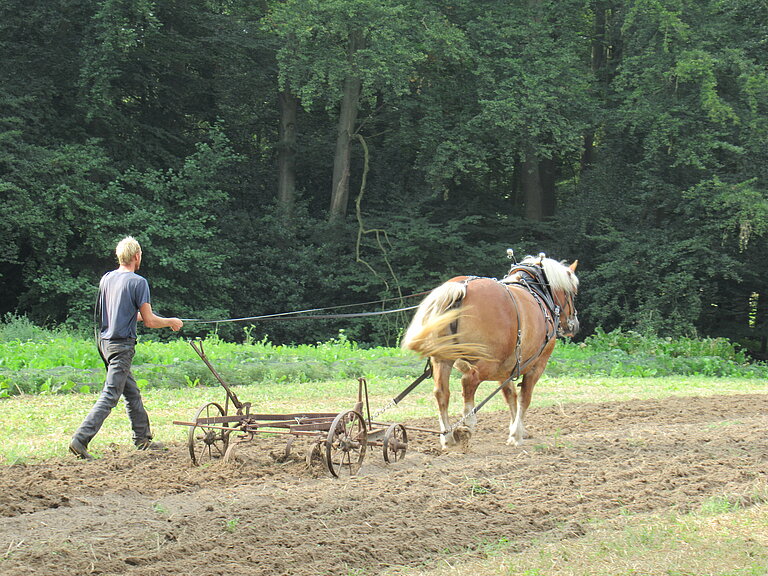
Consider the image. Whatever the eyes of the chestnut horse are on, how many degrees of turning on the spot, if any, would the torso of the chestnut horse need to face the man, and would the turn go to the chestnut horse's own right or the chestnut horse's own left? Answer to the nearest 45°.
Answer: approximately 135° to the chestnut horse's own left

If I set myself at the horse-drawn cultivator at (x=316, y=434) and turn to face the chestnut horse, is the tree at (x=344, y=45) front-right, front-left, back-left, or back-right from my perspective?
front-left

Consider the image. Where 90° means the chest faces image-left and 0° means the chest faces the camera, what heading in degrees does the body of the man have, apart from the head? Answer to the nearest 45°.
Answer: approximately 225°

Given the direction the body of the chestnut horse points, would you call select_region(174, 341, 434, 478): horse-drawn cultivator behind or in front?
behind

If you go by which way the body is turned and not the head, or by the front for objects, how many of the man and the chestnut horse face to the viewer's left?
0

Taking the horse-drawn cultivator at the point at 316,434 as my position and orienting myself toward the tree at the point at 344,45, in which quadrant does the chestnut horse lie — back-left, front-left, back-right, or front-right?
front-right

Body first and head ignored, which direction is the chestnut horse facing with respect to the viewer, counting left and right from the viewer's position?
facing away from the viewer and to the right of the viewer

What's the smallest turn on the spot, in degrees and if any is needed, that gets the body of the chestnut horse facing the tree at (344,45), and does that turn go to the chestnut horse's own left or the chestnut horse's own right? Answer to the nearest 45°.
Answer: approximately 45° to the chestnut horse's own left

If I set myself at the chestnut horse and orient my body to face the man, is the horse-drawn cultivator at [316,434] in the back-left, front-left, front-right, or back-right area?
front-left

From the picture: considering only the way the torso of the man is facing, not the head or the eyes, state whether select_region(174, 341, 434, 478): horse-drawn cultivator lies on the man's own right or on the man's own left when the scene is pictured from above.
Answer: on the man's own right

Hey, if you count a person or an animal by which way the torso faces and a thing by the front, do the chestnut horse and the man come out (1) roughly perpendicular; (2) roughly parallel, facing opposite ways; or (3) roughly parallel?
roughly parallel
